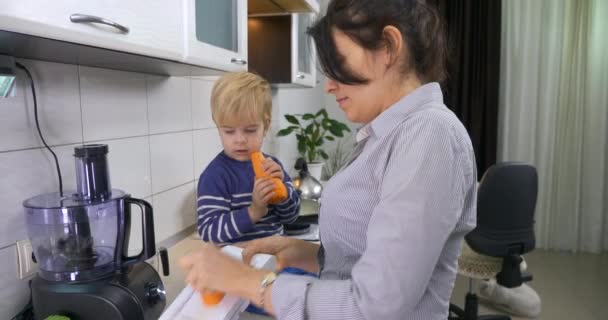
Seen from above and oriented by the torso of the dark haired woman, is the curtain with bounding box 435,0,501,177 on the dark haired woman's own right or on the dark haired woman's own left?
on the dark haired woman's own right

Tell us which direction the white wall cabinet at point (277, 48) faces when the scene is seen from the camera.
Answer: facing the viewer and to the right of the viewer

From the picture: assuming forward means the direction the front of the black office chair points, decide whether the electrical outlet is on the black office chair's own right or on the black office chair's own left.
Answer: on the black office chair's own left

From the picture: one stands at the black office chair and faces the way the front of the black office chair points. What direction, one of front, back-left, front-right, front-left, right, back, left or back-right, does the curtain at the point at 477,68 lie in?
front-right

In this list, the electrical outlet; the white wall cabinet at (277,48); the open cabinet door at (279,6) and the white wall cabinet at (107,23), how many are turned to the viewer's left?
0

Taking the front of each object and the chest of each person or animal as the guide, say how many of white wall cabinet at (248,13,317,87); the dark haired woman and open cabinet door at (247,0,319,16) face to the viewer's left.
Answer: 1

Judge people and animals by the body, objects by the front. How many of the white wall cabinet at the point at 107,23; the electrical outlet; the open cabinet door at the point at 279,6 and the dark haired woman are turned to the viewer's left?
1

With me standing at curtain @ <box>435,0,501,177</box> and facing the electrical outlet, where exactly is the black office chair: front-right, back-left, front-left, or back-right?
front-left

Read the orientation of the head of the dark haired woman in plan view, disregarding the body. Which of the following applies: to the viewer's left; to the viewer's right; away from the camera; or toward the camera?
to the viewer's left

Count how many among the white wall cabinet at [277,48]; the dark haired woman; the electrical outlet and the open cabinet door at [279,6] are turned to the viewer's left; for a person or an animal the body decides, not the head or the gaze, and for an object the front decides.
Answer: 1

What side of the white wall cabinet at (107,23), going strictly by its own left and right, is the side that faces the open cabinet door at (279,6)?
left

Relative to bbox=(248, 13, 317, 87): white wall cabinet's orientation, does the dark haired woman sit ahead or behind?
ahead

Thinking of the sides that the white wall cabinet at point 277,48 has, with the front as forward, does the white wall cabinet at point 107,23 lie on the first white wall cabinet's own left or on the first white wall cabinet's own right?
on the first white wall cabinet's own right

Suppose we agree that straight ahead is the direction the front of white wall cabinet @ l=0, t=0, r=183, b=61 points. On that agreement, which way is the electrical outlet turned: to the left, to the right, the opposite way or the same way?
the same way

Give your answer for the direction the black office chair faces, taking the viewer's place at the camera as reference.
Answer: facing away from the viewer and to the left of the viewer

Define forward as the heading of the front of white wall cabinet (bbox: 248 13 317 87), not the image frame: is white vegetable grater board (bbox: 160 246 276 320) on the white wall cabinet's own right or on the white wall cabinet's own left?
on the white wall cabinet's own right
